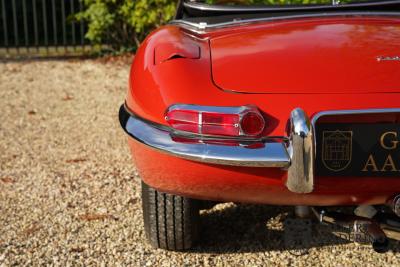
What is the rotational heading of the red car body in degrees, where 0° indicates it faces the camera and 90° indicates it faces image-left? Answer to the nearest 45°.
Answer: approximately 180°

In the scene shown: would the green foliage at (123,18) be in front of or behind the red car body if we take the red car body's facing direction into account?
in front
